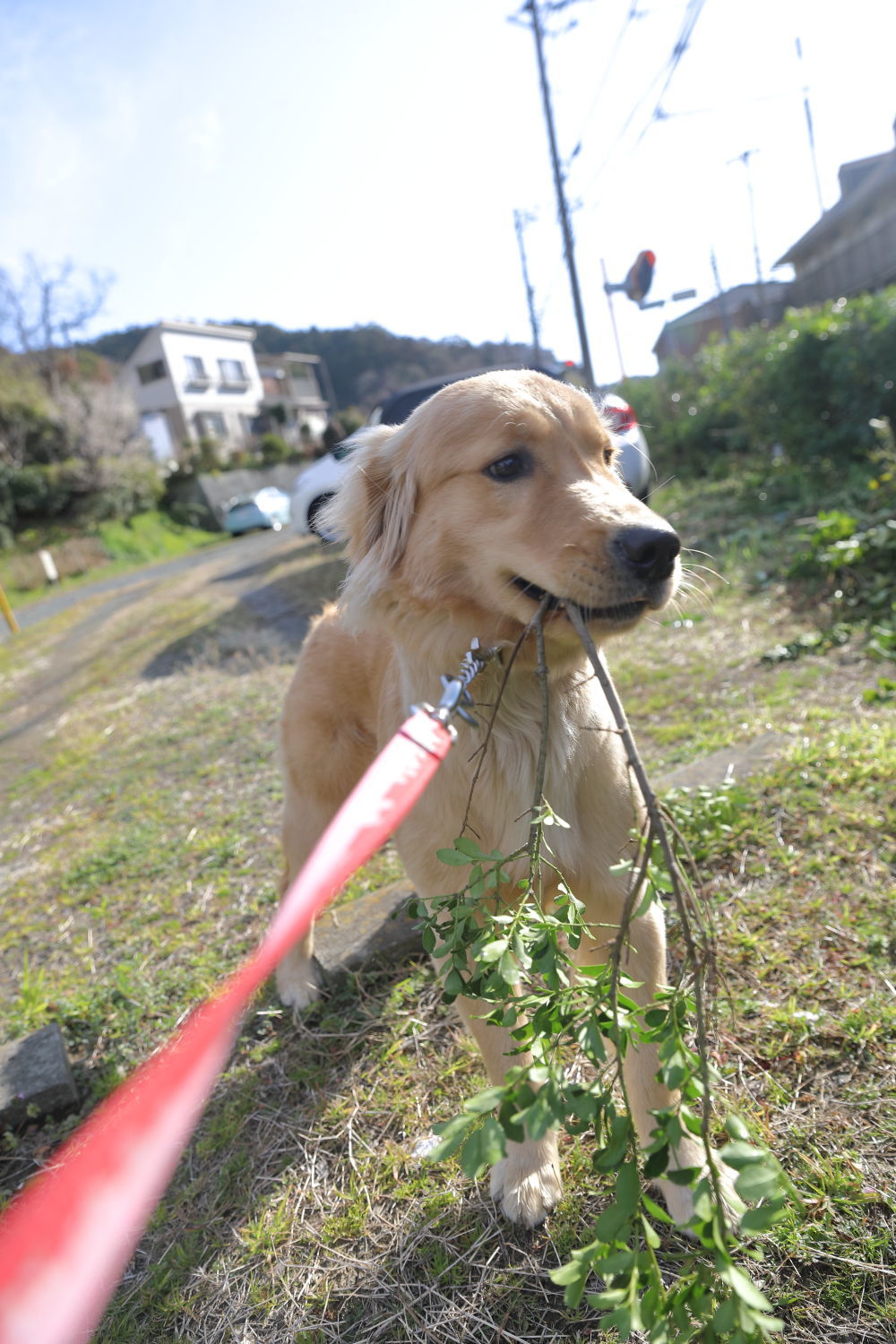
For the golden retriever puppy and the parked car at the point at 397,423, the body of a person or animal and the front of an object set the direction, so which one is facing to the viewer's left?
the parked car

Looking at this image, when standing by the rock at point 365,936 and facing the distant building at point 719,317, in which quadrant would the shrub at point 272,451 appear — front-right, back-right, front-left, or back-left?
front-left

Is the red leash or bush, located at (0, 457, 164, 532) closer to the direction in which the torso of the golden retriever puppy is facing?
the red leash

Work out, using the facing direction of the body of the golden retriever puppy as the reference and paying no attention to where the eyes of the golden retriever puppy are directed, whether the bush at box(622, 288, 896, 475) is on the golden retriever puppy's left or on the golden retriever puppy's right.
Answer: on the golden retriever puppy's left

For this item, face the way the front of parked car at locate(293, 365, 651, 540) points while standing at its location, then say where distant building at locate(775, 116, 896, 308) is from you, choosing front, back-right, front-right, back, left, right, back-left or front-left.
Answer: back-right

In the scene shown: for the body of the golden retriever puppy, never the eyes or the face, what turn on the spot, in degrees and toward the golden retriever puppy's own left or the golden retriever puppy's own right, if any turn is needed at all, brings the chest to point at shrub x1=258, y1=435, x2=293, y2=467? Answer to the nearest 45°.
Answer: approximately 135° to the golden retriever puppy's own left

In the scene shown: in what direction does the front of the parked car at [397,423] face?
to the viewer's left

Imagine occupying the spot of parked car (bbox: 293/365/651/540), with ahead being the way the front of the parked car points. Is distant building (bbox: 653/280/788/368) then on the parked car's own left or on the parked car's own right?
on the parked car's own right

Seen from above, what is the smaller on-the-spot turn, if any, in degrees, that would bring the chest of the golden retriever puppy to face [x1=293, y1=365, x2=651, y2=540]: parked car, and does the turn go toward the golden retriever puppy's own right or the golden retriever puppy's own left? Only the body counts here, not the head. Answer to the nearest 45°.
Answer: approximately 135° to the golden retriever puppy's own left

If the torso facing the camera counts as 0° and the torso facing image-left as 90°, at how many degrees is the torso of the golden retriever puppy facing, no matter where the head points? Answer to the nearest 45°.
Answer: approximately 315°

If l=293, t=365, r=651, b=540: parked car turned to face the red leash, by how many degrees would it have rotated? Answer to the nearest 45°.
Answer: approximately 90° to its left

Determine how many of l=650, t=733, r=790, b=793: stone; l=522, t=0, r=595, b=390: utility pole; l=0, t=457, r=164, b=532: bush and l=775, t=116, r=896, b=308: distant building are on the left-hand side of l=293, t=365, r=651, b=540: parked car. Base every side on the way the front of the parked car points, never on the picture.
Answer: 1

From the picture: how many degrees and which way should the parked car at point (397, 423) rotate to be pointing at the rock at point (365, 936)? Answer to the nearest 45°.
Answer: approximately 90° to its left

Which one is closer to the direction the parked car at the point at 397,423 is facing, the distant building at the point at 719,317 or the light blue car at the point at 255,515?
the light blue car

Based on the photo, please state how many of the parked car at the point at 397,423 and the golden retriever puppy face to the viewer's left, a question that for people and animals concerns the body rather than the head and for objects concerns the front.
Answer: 1
